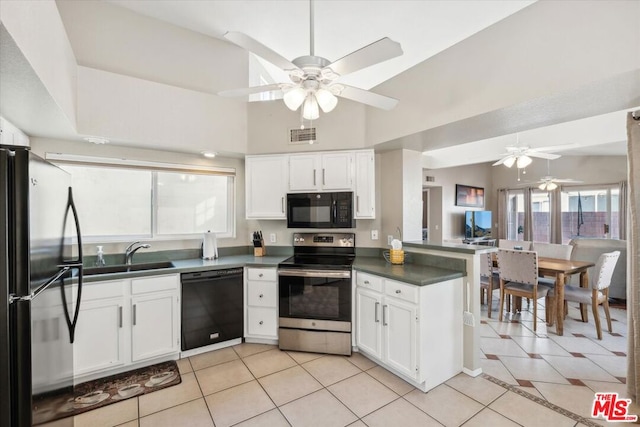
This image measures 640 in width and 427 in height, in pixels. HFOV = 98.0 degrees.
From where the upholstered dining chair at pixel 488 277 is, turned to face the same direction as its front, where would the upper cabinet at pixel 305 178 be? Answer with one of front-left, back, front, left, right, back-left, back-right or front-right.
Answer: back

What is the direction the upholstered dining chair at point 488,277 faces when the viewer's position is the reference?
facing away from the viewer and to the right of the viewer

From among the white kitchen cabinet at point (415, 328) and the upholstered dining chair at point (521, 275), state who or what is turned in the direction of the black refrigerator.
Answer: the white kitchen cabinet

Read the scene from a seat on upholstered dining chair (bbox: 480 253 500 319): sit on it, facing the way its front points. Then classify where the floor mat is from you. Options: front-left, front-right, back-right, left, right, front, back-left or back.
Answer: back
